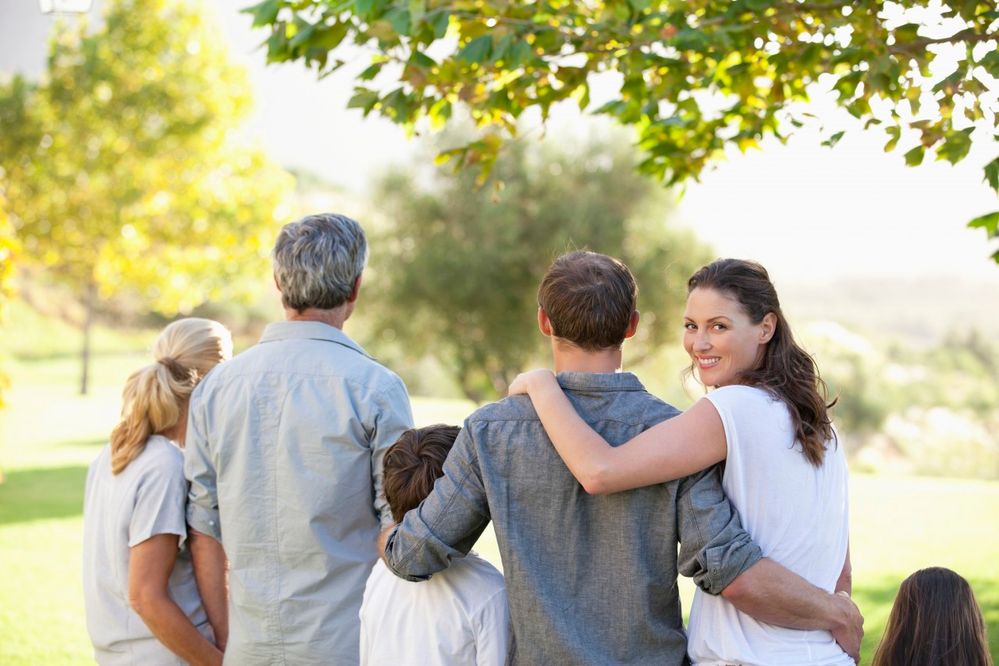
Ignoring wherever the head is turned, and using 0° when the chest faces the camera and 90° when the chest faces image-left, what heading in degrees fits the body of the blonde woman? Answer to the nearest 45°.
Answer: approximately 225°

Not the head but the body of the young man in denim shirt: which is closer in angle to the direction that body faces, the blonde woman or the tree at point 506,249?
the tree

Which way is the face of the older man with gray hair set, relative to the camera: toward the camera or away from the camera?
away from the camera

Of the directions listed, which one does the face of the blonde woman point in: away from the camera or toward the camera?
away from the camera

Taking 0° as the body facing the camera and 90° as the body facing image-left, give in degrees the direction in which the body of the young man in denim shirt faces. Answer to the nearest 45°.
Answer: approximately 180°

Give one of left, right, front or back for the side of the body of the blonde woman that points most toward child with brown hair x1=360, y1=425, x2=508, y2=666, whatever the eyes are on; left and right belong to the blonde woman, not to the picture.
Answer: right

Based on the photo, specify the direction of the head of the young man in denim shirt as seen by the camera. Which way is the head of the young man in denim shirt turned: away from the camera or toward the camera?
away from the camera

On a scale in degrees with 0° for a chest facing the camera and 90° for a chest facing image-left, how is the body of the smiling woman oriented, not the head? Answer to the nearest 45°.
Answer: approximately 135°

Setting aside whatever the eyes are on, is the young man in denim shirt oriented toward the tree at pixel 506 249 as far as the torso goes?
yes

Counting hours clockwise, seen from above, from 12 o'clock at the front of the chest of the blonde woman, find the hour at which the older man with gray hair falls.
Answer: The older man with gray hair is roughly at 3 o'clock from the blonde woman.

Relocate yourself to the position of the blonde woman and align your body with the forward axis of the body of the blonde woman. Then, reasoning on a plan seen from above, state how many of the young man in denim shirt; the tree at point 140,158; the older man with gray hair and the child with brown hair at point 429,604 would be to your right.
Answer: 3

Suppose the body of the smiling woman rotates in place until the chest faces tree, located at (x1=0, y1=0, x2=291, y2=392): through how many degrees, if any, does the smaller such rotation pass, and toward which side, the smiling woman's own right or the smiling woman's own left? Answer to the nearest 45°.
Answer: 0° — they already face it

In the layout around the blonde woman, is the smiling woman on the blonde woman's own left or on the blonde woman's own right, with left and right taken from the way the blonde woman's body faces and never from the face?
on the blonde woman's own right
